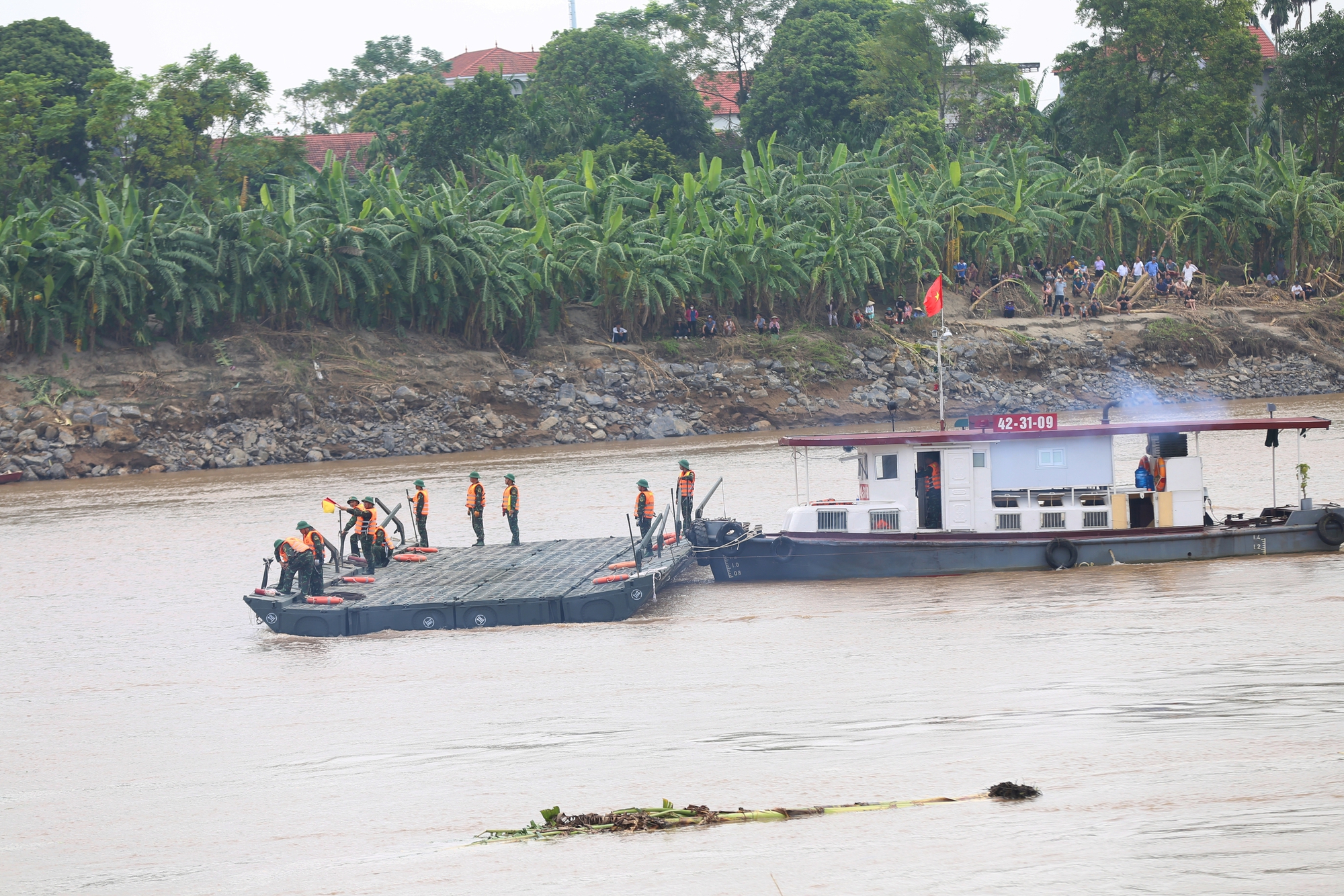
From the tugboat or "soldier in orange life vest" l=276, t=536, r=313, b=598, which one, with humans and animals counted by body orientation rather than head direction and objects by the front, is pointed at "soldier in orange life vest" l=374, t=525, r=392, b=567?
the tugboat

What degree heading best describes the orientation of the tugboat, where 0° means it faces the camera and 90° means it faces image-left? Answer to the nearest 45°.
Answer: approximately 90°

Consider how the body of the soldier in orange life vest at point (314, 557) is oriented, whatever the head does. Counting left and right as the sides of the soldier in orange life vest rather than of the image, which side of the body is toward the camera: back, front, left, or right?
left

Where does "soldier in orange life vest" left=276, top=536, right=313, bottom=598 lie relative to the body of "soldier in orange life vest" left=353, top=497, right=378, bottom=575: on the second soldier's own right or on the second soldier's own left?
on the second soldier's own left

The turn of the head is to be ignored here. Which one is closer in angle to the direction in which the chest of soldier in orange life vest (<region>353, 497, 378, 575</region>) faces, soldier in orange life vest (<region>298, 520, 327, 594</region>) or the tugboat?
the soldier in orange life vest

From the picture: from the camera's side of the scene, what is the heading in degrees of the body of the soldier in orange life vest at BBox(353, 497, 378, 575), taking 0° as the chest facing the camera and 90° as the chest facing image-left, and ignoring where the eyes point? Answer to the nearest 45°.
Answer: approximately 90°

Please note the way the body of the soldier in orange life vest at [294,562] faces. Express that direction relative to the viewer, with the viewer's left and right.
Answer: facing to the left of the viewer

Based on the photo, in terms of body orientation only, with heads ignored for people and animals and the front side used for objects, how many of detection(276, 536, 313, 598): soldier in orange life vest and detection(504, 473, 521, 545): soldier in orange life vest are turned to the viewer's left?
2

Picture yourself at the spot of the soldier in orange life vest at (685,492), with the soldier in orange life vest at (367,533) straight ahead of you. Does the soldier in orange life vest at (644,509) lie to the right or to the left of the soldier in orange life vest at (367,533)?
left

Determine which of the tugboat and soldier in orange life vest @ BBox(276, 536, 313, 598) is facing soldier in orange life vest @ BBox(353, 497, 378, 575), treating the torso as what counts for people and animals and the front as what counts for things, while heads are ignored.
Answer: the tugboat

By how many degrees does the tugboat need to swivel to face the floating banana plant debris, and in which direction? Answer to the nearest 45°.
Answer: approximately 90° to its left

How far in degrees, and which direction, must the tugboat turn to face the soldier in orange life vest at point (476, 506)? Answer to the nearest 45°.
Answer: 0° — it already faces them

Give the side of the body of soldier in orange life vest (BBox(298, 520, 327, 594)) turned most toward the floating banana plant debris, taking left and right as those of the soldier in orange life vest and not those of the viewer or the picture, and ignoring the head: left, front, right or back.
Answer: left

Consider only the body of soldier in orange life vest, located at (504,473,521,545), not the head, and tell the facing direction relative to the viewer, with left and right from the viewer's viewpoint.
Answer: facing to the left of the viewer
